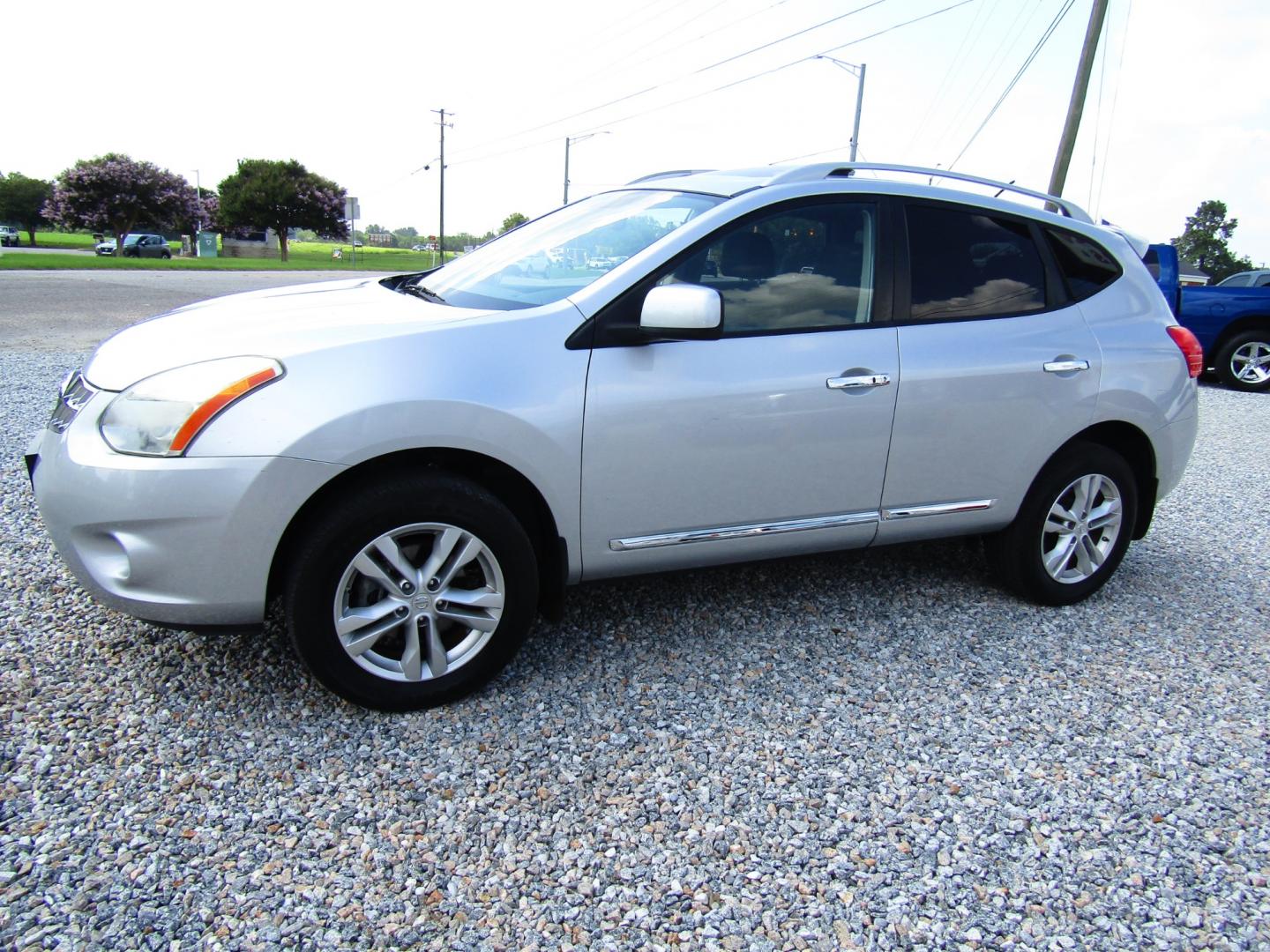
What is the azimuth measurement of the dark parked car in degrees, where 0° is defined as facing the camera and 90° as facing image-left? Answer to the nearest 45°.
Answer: approximately 45°

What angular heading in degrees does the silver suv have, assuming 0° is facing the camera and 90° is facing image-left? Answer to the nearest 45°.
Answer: approximately 45°

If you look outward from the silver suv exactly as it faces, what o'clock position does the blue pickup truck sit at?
The blue pickup truck is roughly at 6 o'clock from the silver suv.

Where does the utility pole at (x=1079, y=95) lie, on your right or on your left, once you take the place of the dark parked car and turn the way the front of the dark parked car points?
on your left

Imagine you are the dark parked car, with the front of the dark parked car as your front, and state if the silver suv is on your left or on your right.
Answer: on your left

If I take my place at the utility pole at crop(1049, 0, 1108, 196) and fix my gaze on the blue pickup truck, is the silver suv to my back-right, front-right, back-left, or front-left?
front-right

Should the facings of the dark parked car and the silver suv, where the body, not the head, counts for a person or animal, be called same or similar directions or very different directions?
same or similar directions

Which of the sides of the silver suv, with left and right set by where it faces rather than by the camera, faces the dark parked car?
right

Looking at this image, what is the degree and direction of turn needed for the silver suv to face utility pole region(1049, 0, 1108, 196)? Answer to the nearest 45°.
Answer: approximately 180°
